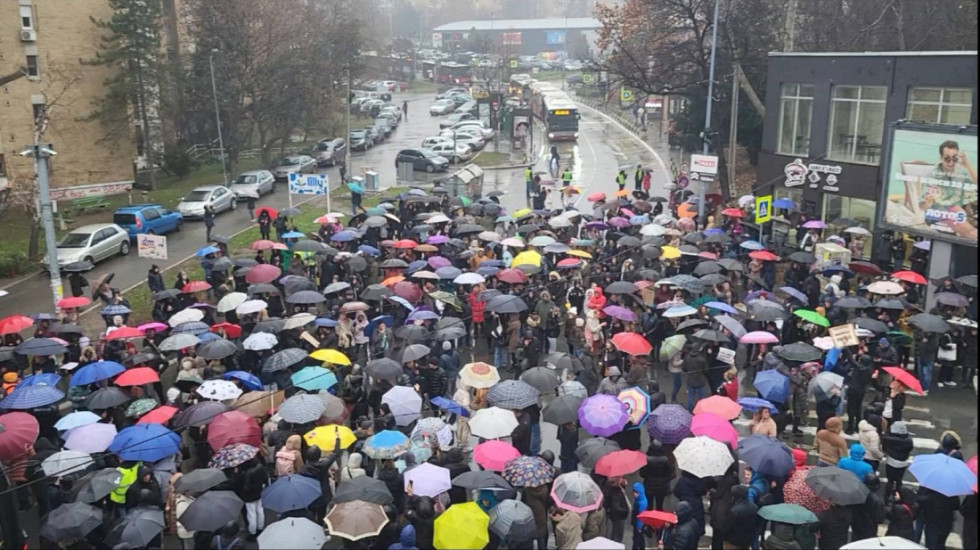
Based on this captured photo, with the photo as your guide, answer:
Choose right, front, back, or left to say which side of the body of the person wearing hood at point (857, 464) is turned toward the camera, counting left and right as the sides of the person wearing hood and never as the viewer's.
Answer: back

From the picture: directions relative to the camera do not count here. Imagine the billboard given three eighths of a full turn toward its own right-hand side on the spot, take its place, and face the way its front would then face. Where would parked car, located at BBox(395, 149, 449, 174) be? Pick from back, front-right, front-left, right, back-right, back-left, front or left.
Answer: front-left

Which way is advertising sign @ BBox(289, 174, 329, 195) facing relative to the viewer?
toward the camera

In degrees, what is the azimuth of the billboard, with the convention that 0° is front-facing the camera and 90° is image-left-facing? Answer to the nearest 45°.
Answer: approximately 45°

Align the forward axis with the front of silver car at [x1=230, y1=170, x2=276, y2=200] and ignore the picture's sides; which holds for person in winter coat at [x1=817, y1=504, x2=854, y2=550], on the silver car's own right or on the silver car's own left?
on the silver car's own left

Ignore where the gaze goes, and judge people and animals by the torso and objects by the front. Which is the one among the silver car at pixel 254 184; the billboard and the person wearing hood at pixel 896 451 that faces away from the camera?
the person wearing hood

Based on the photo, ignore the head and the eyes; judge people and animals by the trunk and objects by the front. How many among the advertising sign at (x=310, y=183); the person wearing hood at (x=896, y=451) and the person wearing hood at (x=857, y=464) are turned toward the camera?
1

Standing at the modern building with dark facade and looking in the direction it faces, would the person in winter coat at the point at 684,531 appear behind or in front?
in front

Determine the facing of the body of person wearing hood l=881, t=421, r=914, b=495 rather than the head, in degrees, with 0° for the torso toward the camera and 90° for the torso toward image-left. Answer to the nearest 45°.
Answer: approximately 180°

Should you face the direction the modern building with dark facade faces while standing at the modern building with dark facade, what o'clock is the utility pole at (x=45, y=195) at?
The utility pole is roughly at 12 o'clock from the modern building with dark facade.

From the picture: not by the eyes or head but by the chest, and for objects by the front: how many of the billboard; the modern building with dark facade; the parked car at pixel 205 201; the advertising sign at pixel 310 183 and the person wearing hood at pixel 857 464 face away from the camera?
1

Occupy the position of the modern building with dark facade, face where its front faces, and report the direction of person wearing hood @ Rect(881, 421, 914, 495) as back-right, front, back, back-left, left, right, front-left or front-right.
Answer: front-left

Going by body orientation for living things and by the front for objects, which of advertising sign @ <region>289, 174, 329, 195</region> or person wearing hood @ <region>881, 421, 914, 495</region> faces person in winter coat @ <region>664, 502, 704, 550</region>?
the advertising sign

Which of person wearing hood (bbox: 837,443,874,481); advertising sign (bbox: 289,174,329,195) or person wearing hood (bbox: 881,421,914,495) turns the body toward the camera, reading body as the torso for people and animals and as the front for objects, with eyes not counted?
the advertising sign

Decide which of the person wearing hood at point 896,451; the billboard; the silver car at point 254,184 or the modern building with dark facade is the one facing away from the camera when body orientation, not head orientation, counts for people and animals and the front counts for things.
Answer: the person wearing hood
